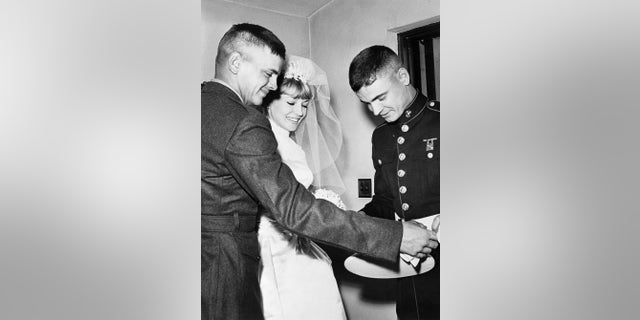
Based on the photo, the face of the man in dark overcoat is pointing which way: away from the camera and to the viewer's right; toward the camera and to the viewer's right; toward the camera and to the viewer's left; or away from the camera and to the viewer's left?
toward the camera and to the viewer's right

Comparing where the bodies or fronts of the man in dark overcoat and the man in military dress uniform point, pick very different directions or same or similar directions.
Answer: very different directions

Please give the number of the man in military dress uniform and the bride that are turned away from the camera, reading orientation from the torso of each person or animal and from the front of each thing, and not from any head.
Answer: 0

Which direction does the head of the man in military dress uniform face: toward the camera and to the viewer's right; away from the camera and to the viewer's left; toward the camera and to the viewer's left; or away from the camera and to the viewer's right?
toward the camera and to the viewer's left

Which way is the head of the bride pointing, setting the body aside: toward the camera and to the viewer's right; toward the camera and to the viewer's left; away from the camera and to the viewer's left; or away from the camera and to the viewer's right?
toward the camera and to the viewer's right

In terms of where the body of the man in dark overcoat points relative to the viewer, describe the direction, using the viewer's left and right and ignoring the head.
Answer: facing away from the viewer and to the right of the viewer
